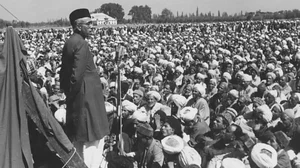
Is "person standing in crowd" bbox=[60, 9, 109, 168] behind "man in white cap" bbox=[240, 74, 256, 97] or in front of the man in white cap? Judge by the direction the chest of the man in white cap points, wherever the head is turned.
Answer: in front

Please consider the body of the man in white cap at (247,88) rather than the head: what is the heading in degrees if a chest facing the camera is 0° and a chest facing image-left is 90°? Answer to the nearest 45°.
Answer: approximately 45°

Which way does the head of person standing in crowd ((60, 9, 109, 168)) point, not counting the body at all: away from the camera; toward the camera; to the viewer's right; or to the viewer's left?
to the viewer's right

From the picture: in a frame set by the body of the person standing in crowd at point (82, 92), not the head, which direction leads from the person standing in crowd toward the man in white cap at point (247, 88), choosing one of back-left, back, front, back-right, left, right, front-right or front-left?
front-left

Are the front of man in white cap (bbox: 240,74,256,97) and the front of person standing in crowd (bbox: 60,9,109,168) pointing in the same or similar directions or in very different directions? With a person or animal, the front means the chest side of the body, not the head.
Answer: very different directions
